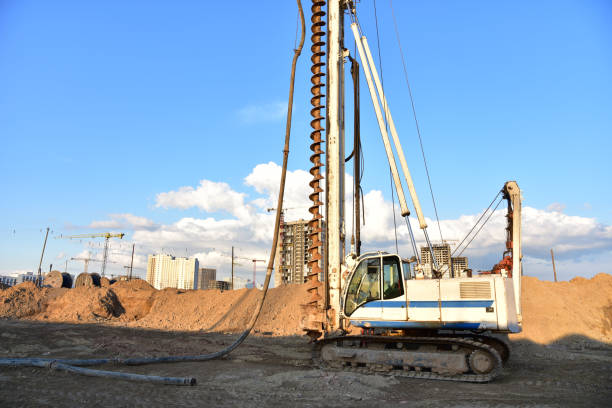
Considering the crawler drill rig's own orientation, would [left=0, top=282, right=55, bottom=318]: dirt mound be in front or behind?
in front

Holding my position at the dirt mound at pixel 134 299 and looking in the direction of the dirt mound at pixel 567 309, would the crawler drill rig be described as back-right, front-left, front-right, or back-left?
front-right

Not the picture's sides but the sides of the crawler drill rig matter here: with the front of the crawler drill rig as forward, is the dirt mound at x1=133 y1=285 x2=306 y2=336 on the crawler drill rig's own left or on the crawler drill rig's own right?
on the crawler drill rig's own right

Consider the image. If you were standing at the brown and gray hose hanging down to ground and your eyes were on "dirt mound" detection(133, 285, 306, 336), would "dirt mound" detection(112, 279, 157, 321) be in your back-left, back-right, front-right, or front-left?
front-left

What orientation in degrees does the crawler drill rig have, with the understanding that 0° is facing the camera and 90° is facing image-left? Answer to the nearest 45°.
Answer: approximately 90°

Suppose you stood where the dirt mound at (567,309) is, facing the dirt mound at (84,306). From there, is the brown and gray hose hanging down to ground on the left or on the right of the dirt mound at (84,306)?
left

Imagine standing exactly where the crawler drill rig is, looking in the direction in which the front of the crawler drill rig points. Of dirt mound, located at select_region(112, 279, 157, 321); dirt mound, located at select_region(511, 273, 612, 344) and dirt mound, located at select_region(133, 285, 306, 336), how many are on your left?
0

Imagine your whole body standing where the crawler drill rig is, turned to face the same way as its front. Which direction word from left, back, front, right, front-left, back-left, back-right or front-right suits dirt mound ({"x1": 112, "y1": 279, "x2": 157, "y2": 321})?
front-right

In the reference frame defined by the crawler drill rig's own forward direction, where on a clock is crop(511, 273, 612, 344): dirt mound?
The dirt mound is roughly at 4 o'clock from the crawler drill rig.
